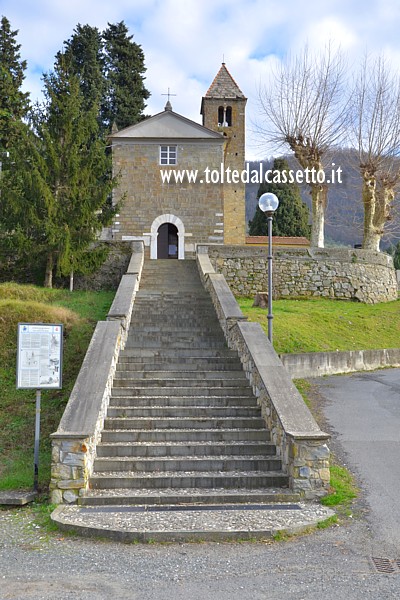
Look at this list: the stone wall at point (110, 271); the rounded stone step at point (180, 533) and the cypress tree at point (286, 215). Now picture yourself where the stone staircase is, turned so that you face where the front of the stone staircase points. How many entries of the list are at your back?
2

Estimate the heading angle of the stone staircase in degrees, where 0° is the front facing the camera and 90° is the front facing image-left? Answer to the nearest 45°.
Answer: approximately 0°

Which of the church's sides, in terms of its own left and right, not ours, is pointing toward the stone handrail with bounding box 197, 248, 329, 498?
front

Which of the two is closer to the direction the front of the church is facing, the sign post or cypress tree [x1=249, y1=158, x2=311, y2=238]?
the sign post

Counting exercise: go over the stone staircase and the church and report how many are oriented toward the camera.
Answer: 2

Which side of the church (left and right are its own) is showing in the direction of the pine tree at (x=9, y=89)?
right

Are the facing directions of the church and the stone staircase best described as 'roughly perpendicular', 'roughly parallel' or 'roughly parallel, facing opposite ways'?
roughly parallel

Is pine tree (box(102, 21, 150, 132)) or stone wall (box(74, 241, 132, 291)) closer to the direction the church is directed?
the stone wall

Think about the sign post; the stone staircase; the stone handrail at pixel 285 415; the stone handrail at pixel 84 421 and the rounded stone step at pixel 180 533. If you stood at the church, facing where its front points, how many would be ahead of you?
5

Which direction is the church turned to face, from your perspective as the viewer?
facing the viewer

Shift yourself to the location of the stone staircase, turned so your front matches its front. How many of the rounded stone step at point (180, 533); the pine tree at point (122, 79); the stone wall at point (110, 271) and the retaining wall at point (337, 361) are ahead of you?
1

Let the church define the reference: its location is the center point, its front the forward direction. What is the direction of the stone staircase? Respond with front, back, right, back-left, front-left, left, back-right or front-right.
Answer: front

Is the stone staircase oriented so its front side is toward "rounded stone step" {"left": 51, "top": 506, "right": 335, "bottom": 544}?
yes

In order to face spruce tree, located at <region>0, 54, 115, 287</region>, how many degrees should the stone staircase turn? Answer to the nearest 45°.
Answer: approximately 180°

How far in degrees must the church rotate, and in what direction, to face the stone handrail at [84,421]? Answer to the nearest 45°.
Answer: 0° — it already faces it
